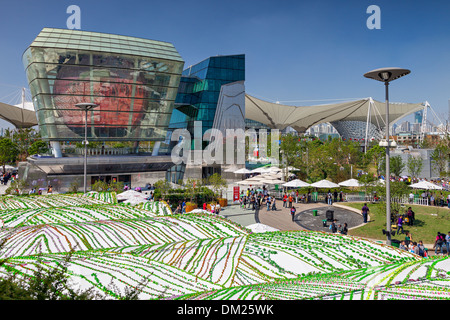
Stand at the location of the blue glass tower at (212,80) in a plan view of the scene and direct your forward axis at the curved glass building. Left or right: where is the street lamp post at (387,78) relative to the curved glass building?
left

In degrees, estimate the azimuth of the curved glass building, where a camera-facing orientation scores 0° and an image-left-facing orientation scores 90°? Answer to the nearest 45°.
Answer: approximately 0°

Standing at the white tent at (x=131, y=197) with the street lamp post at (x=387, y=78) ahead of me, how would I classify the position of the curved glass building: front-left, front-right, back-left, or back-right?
back-left

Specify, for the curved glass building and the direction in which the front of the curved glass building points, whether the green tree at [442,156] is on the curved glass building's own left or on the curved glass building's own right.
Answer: on the curved glass building's own left

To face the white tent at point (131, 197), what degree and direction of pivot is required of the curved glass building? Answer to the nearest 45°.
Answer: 0° — it already faces it

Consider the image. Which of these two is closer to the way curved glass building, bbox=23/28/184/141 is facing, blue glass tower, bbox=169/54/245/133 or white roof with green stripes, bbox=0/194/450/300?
the white roof with green stripes

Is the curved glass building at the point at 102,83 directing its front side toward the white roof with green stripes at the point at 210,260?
yes
